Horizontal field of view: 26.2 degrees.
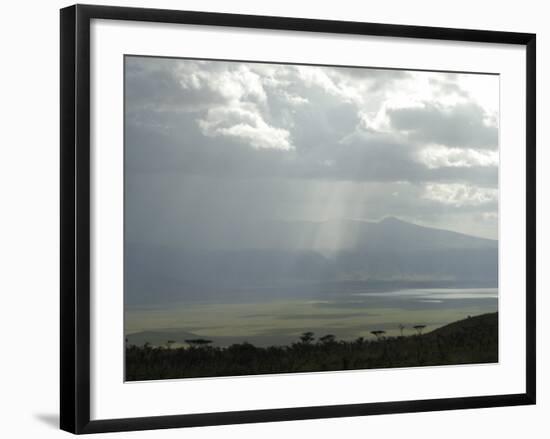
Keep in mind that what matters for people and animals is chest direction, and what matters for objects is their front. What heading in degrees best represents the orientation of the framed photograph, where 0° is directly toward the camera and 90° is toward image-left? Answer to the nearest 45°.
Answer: approximately 315°
